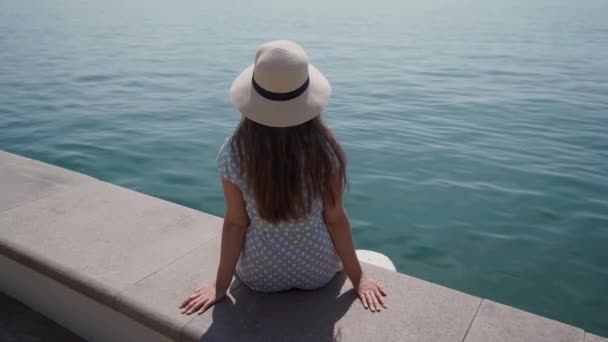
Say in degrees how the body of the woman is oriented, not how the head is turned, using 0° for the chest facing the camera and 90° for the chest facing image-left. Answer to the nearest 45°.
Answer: approximately 180°

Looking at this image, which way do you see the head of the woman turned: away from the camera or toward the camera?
away from the camera
